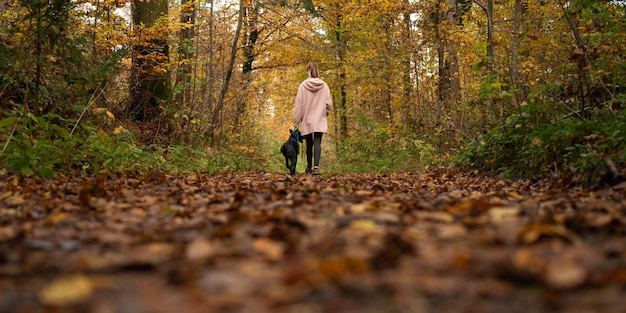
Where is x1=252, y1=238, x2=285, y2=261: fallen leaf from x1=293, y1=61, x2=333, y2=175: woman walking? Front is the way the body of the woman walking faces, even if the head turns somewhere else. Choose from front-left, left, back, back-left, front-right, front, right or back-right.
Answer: back

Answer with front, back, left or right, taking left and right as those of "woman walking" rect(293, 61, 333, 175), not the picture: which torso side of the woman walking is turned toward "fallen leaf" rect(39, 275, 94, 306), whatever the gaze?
back

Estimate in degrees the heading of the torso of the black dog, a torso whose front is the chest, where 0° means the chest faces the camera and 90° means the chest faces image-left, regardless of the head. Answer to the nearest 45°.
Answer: approximately 180°

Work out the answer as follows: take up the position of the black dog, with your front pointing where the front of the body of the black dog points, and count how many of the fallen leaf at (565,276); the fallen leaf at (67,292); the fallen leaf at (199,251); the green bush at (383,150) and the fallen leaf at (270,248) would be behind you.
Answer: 4

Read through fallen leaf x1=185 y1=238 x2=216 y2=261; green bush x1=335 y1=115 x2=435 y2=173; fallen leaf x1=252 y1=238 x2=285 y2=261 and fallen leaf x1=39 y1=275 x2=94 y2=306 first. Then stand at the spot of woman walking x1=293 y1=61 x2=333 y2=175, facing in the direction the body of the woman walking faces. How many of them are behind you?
3

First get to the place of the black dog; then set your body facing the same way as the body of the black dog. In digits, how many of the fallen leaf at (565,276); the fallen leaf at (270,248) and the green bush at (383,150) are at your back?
2

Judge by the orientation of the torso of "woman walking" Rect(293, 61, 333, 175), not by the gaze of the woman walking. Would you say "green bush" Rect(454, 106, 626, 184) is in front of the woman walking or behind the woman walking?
behind

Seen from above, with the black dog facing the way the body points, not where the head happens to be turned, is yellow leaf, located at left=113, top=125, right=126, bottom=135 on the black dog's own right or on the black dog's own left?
on the black dog's own left

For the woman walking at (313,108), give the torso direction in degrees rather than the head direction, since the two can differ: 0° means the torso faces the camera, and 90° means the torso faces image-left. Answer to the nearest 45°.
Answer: approximately 180°

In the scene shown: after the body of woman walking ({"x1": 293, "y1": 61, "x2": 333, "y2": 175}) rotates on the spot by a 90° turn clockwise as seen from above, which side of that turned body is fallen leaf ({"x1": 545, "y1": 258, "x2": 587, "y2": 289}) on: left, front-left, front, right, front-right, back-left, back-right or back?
right

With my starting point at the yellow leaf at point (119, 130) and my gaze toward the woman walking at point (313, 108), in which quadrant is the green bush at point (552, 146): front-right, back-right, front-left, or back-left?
front-right

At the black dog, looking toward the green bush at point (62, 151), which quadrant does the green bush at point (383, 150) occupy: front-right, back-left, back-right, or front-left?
back-right

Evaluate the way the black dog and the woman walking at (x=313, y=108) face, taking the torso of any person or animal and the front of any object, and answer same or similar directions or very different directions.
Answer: same or similar directions
